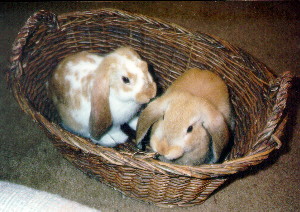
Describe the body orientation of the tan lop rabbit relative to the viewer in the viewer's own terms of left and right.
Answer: facing the viewer and to the left of the viewer
